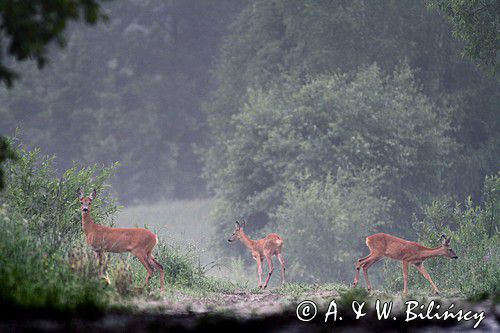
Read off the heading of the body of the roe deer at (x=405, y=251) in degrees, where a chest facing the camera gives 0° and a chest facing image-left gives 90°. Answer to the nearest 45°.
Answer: approximately 270°

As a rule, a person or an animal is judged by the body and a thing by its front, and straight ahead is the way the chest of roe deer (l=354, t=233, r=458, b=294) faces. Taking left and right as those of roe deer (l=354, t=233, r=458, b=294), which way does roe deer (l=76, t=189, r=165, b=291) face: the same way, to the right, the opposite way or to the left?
the opposite way

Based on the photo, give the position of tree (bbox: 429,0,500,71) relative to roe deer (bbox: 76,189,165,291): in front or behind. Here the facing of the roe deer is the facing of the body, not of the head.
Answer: behind

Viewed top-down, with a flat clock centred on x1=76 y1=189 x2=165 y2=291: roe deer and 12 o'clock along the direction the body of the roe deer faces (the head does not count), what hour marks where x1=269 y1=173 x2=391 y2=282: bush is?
The bush is roughly at 4 o'clock from the roe deer.

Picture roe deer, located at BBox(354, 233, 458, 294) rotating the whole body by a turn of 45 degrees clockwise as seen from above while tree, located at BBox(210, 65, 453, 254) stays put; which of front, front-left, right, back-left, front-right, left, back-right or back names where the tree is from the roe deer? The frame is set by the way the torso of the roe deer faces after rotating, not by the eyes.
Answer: back-left

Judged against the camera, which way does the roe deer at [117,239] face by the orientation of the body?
to the viewer's left

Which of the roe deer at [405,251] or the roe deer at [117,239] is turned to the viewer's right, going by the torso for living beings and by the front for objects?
the roe deer at [405,251]

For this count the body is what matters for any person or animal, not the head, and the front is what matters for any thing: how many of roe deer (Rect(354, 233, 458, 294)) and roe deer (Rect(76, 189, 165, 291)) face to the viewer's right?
1

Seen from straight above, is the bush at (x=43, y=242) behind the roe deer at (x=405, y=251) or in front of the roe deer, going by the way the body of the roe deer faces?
behind

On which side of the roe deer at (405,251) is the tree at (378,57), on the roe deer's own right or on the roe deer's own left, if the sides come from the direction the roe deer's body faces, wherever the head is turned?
on the roe deer's own left

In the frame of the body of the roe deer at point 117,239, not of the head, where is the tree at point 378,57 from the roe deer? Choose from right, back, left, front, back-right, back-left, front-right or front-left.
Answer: back-right
